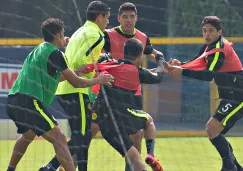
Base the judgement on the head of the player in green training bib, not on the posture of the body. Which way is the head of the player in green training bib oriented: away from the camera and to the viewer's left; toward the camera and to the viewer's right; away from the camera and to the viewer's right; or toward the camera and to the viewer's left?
away from the camera and to the viewer's right

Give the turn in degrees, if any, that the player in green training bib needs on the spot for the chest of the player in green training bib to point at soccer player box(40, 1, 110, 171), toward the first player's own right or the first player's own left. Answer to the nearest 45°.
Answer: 0° — they already face them

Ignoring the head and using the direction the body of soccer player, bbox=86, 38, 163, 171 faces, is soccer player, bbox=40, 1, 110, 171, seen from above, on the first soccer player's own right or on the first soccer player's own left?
on the first soccer player's own left

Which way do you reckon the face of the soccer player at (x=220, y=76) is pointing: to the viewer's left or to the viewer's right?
to the viewer's left

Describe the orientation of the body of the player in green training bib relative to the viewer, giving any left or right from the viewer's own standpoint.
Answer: facing away from the viewer and to the right of the viewer

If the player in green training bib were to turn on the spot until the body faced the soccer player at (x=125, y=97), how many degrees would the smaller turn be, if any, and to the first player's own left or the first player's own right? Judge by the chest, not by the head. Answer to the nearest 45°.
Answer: approximately 45° to the first player's own right

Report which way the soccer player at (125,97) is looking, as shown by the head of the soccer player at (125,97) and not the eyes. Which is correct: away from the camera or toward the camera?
away from the camera
